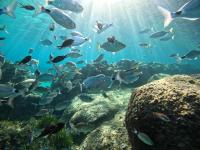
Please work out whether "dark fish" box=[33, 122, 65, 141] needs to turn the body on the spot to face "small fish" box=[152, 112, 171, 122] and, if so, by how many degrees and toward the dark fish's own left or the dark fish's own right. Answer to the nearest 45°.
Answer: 0° — it already faces it

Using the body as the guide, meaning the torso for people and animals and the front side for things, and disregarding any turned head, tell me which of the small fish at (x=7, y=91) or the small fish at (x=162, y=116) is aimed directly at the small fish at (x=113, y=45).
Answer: the small fish at (x=7, y=91)

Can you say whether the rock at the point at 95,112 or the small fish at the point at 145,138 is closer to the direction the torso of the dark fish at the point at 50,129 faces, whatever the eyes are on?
the small fish

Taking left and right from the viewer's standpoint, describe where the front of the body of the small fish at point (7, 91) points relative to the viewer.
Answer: facing to the right of the viewer
